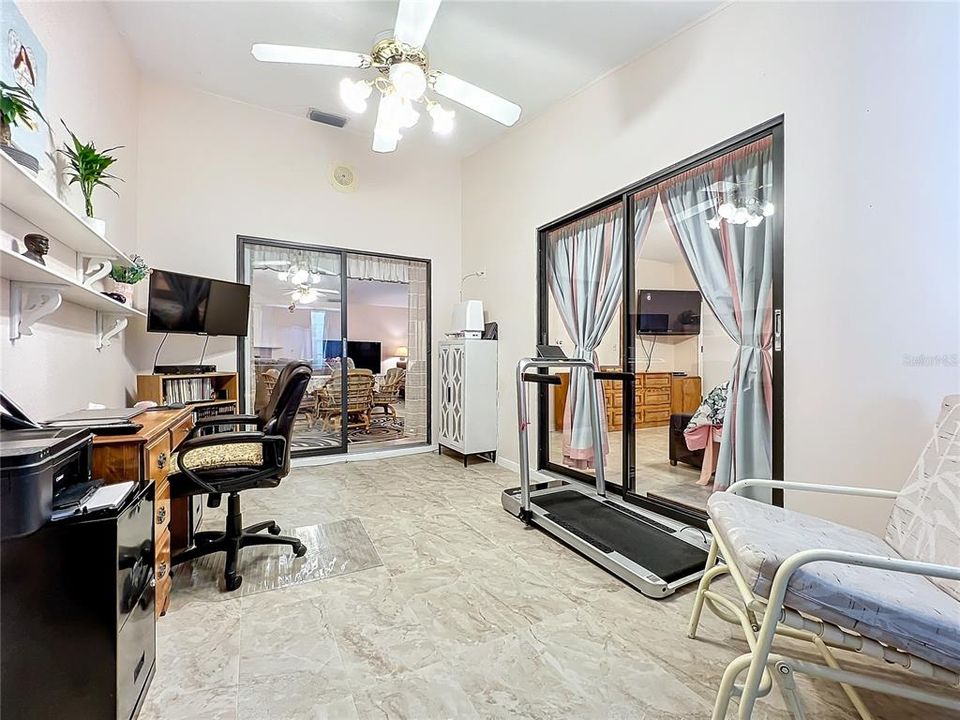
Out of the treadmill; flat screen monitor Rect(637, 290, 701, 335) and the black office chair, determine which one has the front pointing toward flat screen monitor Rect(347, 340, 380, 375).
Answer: the treadmill

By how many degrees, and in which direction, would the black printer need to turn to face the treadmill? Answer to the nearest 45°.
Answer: approximately 45° to its left

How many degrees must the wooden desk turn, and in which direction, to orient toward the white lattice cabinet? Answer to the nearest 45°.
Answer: approximately 90° to its left

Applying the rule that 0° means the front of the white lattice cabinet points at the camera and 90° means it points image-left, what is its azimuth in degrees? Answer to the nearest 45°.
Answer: approximately 45°

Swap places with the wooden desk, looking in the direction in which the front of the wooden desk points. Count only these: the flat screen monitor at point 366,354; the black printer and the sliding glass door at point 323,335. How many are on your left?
2

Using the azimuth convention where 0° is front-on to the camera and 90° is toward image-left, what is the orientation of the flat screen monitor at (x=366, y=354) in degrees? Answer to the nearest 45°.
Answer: approximately 45°

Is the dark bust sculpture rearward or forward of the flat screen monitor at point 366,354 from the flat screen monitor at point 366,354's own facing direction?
forward

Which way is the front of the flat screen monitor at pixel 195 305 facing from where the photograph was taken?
facing the viewer and to the right of the viewer

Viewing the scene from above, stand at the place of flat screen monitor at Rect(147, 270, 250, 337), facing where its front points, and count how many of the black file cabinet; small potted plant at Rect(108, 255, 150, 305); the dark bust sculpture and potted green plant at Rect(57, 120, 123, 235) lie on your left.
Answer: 0

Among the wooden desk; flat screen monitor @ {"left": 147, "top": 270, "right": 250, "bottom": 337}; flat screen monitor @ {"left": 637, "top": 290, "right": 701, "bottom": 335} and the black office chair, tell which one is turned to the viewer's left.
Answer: the black office chair

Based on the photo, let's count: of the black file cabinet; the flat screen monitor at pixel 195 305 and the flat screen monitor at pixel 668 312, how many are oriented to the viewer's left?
0

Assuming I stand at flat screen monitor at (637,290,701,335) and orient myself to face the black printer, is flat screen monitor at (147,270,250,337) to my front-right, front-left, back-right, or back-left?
front-right

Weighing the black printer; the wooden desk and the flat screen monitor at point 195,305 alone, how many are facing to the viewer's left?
0

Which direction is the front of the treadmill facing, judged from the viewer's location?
facing away from the viewer and to the left of the viewer

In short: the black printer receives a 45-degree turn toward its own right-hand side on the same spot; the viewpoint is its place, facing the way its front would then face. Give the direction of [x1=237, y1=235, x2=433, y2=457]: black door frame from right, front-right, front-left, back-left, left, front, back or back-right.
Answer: back-left

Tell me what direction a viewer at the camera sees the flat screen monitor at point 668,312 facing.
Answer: facing the viewer

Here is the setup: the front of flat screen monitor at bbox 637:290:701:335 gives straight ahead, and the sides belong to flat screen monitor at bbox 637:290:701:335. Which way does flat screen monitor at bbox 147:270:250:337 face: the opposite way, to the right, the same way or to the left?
to the left

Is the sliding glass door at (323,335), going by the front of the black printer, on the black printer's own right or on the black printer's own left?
on the black printer's own left

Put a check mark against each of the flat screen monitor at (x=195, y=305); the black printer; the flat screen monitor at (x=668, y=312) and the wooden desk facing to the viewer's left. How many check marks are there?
0
